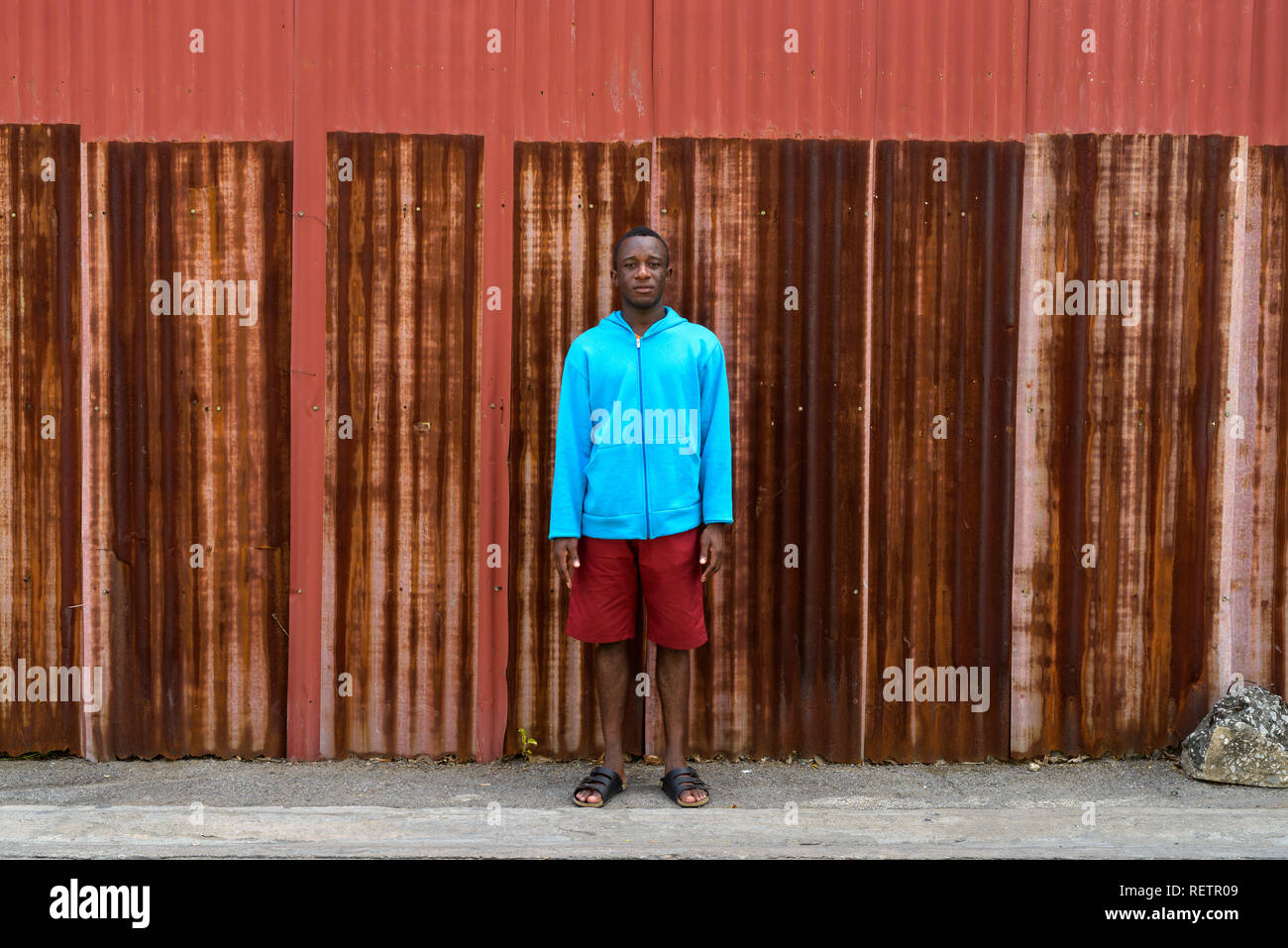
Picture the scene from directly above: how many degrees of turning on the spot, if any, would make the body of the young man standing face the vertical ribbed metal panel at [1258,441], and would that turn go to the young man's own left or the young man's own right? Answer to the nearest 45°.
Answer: approximately 90° to the young man's own left

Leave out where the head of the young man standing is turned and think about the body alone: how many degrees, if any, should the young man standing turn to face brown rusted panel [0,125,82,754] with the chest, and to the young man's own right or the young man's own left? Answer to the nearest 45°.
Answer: approximately 90° to the young man's own right

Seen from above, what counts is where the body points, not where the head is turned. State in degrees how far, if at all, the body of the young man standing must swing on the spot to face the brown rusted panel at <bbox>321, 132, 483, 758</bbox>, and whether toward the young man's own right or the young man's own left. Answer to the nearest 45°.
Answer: approximately 135° to the young man's own right

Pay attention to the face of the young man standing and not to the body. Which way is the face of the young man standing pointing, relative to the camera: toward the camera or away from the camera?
toward the camera

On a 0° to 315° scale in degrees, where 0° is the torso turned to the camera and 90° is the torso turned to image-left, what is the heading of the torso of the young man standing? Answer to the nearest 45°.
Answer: approximately 0°

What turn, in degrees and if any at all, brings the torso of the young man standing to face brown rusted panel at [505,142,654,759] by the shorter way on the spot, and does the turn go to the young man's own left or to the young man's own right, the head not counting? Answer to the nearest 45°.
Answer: approximately 135° to the young man's own right

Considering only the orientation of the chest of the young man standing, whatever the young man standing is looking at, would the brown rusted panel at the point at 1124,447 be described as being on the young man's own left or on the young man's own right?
on the young man's own left
